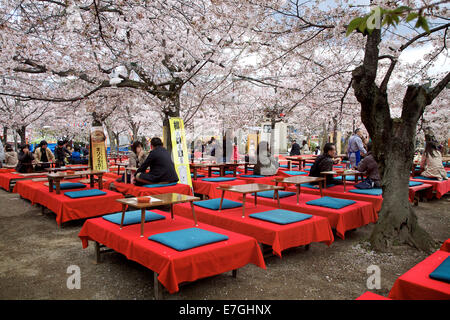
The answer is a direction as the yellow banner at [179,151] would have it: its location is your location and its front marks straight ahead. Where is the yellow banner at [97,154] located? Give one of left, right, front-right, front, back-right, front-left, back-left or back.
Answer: back-right

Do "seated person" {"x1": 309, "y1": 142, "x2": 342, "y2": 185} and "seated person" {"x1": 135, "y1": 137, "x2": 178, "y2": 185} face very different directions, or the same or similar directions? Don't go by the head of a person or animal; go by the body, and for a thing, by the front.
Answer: very different directions

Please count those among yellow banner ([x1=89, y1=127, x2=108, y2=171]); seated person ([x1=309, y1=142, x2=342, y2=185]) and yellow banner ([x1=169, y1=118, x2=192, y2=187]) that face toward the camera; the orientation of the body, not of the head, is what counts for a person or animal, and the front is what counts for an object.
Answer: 2

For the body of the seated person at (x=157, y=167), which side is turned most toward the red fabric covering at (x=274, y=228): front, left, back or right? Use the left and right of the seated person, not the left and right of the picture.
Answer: back

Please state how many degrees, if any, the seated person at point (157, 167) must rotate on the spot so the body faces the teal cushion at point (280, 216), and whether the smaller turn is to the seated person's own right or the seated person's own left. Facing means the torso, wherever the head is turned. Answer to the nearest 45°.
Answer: approximately 180°

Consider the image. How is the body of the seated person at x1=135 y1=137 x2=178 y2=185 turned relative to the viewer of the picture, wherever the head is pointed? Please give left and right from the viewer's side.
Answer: facing away from the viewer and to the left of the viewer

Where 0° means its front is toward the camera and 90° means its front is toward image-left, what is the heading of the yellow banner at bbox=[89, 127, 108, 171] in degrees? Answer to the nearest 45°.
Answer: approximately 0°
